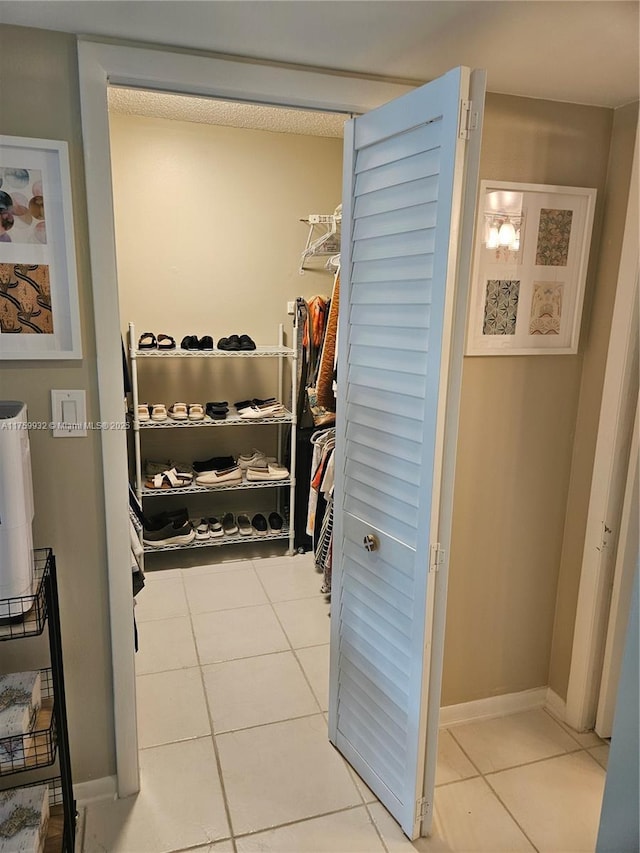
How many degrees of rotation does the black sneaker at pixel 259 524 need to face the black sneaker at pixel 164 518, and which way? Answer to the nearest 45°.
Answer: approximately 90° to its right

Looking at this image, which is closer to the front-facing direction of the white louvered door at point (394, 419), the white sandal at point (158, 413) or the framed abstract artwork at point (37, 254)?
the framed abstract artwork

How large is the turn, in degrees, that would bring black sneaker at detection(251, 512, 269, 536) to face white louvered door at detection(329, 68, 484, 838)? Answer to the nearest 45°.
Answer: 0° — it already faces it

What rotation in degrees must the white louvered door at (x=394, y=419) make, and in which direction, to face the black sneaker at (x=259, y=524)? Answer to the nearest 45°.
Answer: approximately 90° to its right

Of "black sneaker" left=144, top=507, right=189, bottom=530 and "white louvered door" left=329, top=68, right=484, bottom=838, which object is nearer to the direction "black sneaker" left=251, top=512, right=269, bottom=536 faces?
the white louvered door

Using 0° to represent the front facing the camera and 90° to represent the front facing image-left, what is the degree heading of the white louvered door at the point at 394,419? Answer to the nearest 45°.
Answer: approximately 45°

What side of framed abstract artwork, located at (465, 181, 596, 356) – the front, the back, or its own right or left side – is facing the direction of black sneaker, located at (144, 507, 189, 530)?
right
